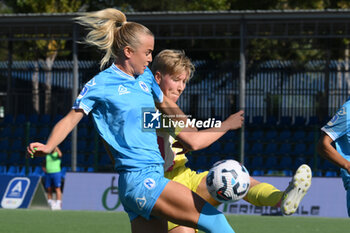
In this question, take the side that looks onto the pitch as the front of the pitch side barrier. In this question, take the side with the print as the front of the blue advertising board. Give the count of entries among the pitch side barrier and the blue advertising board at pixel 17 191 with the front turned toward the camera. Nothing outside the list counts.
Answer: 2

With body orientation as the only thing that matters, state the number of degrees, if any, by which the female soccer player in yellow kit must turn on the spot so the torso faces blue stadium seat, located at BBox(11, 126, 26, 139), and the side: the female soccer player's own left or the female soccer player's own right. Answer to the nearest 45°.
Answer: approximately 180°

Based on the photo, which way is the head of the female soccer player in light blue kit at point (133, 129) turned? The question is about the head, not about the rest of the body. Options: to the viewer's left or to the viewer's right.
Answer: to the viewer's right

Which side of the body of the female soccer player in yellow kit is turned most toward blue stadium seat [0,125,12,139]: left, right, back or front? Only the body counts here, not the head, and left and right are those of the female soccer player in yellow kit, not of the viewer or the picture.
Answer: back

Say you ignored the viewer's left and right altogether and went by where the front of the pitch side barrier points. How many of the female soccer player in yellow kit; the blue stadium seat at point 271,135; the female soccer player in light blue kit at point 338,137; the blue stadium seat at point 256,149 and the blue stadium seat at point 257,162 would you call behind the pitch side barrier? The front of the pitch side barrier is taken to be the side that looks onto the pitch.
3

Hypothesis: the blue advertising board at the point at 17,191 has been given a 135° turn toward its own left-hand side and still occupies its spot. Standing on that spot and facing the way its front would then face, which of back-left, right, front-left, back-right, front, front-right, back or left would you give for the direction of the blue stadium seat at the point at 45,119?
front-left

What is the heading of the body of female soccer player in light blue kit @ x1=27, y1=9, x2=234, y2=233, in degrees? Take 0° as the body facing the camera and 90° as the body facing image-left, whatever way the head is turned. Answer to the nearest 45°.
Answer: approximately 315°

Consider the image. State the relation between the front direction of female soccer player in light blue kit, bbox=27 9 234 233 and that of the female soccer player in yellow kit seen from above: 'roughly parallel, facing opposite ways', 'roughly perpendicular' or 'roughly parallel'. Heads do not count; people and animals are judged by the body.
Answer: roughly parallel

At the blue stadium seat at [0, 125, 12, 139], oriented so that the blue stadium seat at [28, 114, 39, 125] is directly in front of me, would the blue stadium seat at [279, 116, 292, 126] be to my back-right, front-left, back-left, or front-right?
front-right

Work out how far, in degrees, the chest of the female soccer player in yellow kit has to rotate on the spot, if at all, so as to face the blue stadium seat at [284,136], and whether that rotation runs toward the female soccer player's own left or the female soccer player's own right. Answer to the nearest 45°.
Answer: approximately 135° to the female soccer player's own left

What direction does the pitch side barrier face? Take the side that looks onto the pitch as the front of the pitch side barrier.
toward the camera

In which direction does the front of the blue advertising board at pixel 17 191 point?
toward the camera
